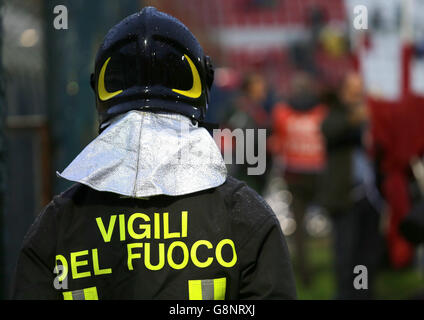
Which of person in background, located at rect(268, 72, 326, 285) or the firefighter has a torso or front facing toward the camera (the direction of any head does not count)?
the person in background

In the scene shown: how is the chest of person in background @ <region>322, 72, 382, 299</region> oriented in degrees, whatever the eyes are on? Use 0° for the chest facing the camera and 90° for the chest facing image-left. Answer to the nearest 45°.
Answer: approximately 315°

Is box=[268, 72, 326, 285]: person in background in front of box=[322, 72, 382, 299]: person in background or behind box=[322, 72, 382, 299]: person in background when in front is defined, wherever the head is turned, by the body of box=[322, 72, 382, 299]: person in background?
behind

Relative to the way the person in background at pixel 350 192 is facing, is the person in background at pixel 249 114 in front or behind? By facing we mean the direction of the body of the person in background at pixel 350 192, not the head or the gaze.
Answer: behind

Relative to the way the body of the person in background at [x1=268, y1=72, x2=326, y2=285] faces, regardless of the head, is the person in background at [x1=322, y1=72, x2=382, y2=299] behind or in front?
in front

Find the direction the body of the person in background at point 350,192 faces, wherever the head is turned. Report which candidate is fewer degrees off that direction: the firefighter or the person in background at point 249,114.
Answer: the firefighter

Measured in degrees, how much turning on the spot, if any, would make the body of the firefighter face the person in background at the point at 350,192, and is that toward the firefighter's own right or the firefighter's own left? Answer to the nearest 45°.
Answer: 0° — they already face them

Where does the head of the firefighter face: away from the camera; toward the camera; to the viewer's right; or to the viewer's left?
away from the camera

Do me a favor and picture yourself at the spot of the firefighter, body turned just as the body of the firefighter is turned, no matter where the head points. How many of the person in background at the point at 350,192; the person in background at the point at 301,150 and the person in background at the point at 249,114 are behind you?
0

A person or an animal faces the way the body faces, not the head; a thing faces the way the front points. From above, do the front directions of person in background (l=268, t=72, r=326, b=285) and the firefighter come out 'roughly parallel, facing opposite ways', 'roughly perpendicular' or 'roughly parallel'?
roughly parallel, facing opposite ways

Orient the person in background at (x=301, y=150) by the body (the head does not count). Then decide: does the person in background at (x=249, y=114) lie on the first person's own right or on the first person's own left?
on the first person's own left

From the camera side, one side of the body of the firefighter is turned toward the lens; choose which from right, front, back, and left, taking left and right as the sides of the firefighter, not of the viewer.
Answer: back

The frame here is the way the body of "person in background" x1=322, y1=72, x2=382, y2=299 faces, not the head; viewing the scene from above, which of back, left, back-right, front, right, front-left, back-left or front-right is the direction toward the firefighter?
front-right
